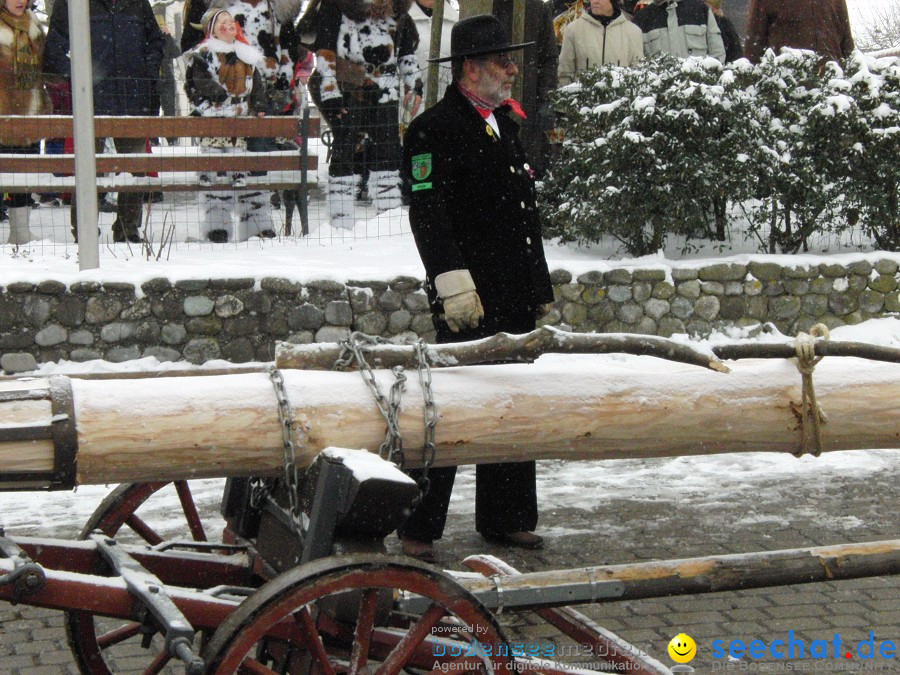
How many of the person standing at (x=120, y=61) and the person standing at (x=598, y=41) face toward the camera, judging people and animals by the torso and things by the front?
2

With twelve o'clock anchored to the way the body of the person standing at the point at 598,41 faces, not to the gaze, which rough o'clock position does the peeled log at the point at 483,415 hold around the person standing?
The peeled log is roughly at 12 o'clock from the person standing.

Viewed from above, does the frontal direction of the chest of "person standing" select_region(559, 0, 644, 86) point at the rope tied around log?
yes

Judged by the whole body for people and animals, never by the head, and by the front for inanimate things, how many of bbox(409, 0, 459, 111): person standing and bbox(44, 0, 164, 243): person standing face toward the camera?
2

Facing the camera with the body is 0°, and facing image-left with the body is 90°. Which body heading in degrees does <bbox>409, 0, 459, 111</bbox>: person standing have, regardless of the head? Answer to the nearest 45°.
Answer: approximately 0°

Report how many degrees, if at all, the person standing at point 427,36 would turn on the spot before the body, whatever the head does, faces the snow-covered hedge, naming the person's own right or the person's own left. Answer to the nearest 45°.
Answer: approximately 45° to the person's own left

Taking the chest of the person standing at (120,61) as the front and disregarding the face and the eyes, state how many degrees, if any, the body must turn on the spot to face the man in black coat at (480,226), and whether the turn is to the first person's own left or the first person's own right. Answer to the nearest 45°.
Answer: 0° — they already face them

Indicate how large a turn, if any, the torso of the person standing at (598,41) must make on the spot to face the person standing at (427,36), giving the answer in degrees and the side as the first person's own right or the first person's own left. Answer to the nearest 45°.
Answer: approximately 135° to the first person's own right

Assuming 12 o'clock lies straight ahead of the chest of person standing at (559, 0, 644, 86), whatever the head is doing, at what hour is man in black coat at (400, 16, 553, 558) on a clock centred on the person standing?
The man in black coat is roughly at 12 o'clock from the person standing.

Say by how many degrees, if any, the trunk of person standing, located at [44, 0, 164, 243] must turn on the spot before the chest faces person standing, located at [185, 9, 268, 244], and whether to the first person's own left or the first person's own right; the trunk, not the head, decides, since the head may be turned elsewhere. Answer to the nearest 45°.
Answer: approximately 90° to the first person's own left
